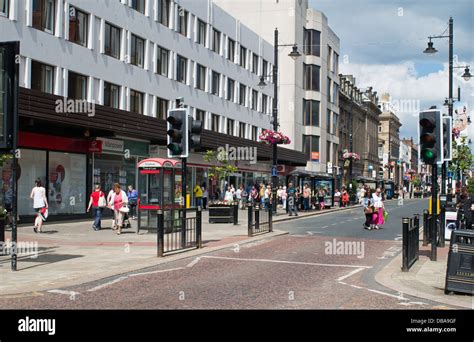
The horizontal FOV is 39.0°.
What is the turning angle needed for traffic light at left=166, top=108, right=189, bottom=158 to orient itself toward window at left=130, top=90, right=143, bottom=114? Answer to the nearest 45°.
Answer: approximately 135° to its right

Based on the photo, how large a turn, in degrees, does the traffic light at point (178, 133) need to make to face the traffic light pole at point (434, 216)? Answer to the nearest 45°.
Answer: approximately 135° to its left

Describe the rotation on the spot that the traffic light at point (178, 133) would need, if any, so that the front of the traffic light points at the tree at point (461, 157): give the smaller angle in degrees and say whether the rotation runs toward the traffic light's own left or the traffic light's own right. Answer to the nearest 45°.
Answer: approximately 180°

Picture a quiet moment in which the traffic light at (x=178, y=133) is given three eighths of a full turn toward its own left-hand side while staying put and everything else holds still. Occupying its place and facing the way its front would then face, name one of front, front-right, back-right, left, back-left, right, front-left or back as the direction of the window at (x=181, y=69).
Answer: left

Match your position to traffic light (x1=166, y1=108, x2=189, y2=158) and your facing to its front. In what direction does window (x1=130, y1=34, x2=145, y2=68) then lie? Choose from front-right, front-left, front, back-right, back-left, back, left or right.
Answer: back-right

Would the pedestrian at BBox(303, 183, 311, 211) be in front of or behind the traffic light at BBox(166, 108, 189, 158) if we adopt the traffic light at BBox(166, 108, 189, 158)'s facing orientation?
behind

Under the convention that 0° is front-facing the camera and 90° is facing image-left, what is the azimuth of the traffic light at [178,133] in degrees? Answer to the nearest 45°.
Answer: approximately 45°

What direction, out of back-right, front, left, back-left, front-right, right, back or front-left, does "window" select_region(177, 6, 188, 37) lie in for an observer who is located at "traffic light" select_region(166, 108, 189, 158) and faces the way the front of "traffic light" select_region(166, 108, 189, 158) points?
back-right

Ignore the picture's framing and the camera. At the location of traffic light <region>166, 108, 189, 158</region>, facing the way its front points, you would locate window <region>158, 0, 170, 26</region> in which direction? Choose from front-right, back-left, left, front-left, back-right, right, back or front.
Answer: back-right

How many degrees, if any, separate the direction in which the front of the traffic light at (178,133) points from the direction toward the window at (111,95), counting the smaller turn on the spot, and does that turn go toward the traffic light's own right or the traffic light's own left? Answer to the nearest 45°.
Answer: approximately 135° to the traffic light's own right

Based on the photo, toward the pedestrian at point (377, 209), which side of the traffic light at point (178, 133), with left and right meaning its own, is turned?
back

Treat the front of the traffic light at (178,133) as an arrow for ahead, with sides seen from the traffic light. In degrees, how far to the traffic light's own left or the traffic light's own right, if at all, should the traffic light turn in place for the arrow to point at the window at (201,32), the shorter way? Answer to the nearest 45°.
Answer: approximately 135° to the traffic light's own right
